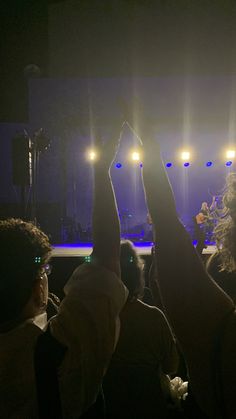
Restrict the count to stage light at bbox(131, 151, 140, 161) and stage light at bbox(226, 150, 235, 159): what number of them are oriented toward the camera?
2

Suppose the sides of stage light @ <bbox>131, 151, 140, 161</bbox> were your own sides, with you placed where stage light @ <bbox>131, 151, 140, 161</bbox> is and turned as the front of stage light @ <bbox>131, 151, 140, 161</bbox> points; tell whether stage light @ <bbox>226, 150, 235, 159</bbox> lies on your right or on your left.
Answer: on your left

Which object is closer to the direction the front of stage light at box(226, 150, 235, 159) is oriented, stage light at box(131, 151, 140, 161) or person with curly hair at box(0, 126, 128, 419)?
the person with curly hair

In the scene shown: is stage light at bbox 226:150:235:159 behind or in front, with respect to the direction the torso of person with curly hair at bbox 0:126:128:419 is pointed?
in front

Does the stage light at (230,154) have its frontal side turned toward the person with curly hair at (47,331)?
yes

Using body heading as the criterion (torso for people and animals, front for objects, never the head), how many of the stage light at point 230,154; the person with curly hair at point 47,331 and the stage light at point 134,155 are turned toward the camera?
2

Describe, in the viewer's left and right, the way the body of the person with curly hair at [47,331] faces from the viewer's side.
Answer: facing away from the viewer and to the right of the viewer

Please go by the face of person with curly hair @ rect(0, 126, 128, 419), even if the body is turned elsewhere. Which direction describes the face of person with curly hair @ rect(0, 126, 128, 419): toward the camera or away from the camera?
away from the camera

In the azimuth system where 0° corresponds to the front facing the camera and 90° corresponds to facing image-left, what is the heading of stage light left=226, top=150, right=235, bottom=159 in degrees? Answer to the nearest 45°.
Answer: approximately 0°

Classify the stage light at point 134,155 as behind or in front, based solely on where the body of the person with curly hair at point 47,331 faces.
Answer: in front
